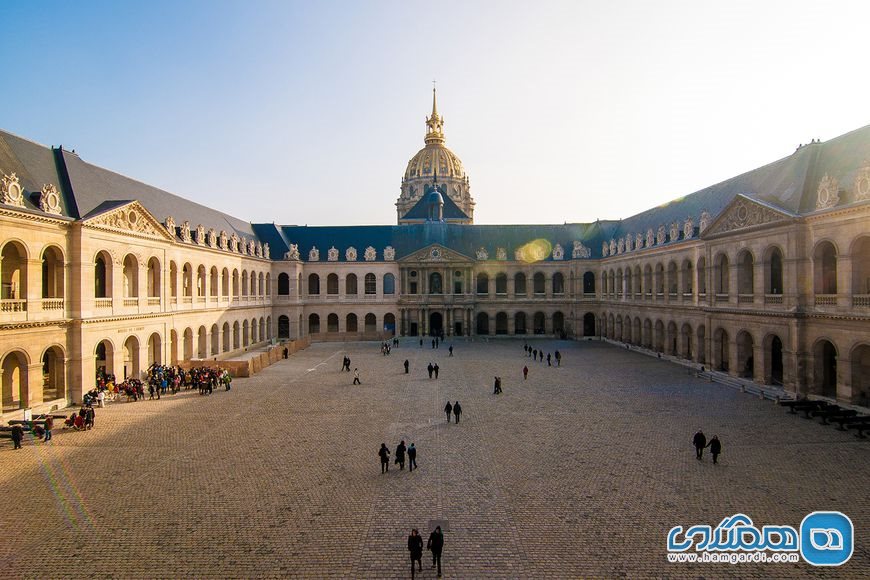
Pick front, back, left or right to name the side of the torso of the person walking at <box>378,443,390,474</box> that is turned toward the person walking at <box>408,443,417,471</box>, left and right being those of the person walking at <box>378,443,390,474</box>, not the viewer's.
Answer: right

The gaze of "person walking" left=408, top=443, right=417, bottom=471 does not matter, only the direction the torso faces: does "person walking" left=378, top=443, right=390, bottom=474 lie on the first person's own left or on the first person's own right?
on the first person's own left

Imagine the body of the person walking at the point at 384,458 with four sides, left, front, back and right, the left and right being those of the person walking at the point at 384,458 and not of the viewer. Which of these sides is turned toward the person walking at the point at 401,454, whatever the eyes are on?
right

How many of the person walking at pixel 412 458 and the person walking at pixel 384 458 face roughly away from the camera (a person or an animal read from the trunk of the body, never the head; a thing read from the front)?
2

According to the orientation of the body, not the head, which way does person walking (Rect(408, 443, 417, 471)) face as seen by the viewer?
away from the camera

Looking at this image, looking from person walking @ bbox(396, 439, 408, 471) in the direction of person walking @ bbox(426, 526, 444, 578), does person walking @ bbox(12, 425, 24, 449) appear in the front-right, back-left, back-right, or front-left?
back-right

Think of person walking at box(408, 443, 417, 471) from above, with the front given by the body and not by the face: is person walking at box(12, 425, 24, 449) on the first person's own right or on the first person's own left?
on the first person's own left

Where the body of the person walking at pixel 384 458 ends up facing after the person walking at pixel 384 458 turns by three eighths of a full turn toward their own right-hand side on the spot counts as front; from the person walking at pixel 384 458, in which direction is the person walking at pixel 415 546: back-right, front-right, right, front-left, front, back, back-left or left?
front-right

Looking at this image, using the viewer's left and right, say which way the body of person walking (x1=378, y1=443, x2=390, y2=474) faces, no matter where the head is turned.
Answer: facing away from the viewer

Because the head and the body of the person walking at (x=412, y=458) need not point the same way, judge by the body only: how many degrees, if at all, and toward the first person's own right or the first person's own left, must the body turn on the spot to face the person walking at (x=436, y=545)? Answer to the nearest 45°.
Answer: approximately 180°
